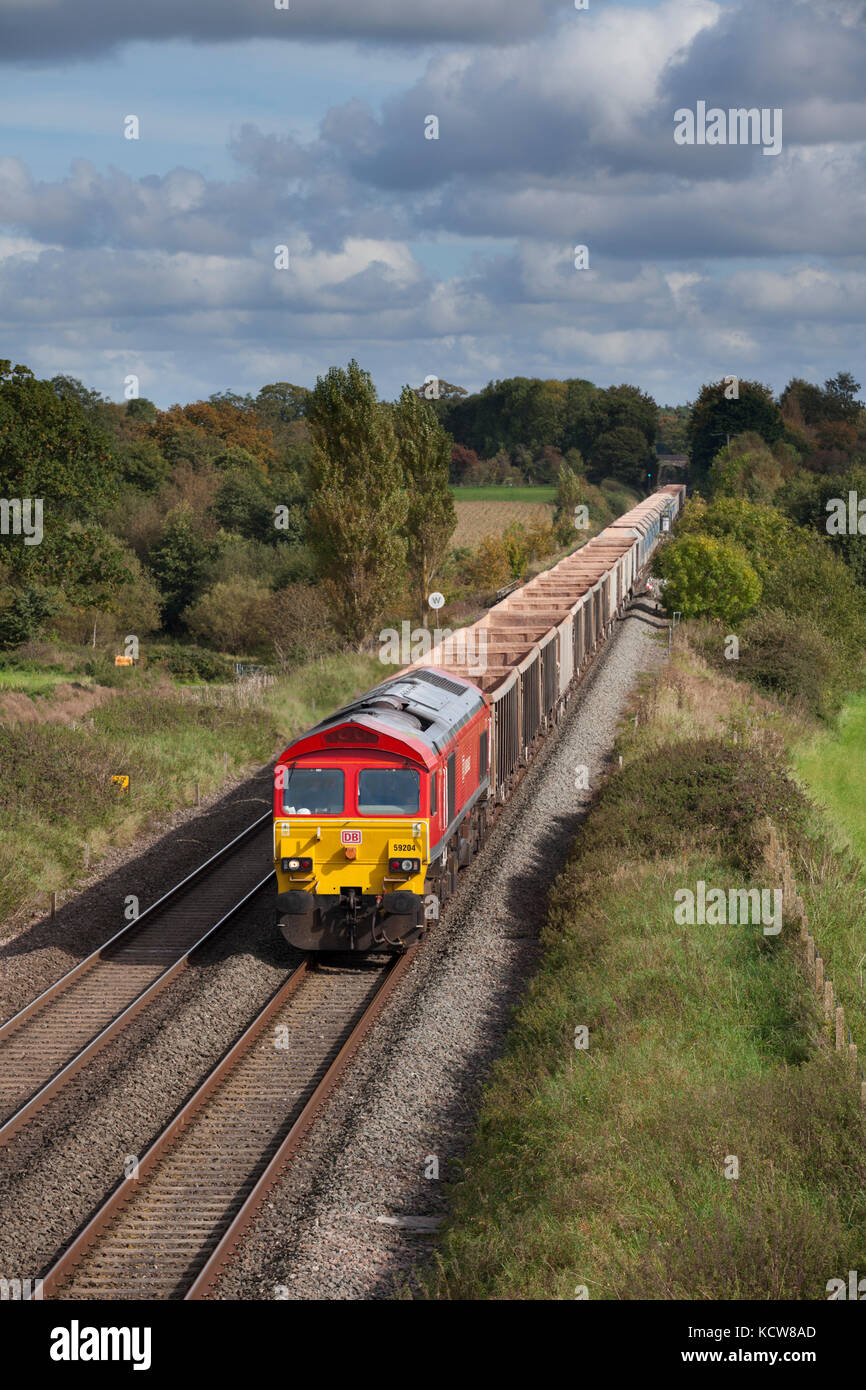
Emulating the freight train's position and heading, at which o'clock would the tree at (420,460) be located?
The tree is roughly at 6 o'clock from the freight train.

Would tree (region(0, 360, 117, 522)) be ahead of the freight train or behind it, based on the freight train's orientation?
behind

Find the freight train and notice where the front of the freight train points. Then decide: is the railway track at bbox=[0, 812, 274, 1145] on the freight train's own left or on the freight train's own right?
on the freight train's own right

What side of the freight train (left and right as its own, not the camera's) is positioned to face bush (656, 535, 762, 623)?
back

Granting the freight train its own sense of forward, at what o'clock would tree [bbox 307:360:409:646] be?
The tree is roughly at 6 o'clock from the freight train.

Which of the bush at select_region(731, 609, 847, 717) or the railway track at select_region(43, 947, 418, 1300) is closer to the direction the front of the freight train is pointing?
the railway track

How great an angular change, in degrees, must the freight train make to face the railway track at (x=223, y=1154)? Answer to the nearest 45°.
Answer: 0° — it already faces it

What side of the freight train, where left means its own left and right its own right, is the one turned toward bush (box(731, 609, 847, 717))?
back

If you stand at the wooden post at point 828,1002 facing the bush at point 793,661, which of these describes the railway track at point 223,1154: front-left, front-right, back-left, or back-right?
back-left

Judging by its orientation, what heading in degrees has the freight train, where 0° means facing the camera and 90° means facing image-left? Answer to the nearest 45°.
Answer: approximately 0°
